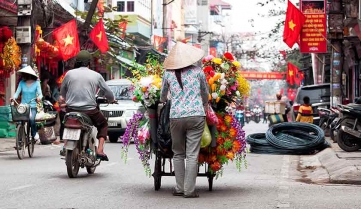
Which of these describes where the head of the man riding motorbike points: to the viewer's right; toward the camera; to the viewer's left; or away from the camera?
away from the camera

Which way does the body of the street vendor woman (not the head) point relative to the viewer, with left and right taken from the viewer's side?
facing away from the viewer

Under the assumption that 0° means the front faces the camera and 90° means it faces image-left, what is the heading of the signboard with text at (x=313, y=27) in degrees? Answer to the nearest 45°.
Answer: approximately 0°

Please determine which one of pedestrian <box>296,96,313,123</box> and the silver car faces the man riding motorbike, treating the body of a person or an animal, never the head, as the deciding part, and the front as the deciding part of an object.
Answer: the silver car

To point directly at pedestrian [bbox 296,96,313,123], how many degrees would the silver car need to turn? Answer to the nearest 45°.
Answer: approximately 90° to its left
